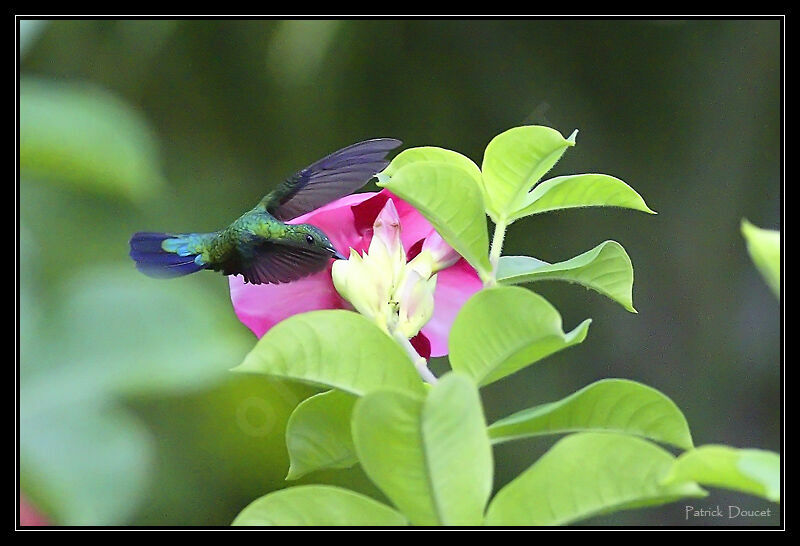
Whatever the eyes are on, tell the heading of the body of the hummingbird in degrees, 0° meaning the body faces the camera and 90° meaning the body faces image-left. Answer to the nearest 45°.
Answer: approximately 270°
